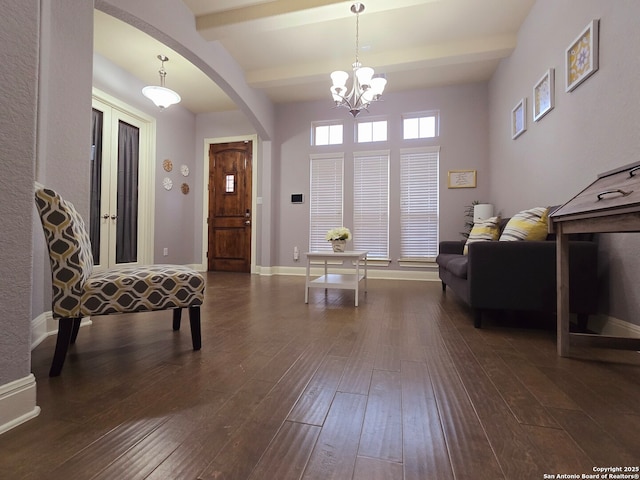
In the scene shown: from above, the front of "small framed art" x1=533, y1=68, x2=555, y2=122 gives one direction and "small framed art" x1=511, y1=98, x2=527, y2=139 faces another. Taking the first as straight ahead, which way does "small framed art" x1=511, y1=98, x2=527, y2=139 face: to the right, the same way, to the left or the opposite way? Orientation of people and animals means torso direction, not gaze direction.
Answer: the same way

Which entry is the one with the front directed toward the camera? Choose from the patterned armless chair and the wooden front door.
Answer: the wooden front door

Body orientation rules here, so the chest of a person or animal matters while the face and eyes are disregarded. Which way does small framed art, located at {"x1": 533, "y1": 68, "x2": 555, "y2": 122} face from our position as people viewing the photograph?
facing the viewer and to the left of the viewer

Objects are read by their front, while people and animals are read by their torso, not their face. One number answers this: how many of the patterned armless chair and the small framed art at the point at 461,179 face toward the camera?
1

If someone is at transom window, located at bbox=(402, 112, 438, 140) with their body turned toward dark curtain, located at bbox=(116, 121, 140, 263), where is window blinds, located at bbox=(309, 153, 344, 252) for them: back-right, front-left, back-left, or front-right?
front-right

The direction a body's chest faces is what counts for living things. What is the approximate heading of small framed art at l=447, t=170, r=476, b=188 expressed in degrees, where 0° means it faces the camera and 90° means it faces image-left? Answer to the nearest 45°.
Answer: approximately 0°

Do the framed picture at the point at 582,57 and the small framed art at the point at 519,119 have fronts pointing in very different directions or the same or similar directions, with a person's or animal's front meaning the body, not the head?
same or similar directions

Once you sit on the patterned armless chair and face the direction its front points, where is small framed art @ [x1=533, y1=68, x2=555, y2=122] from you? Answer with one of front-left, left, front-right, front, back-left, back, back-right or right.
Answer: front

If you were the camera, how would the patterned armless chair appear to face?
facing to the right of the viewer

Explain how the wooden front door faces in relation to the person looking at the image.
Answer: facing the viewer

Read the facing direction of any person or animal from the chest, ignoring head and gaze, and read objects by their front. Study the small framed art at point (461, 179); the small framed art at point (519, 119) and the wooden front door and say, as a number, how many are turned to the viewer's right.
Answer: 0

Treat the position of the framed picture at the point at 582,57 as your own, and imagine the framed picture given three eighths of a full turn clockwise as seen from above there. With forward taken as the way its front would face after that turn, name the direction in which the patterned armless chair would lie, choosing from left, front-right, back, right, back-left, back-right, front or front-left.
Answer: back-left

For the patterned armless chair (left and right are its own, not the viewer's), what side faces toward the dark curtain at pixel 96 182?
left

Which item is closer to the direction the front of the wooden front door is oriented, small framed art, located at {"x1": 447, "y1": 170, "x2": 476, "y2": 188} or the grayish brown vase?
the grayish brown vase
